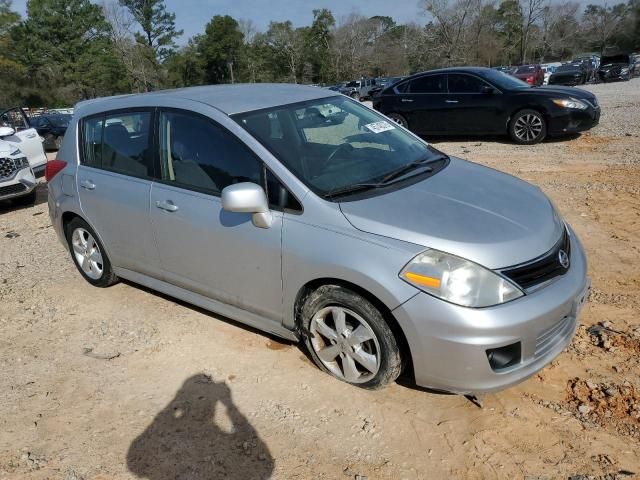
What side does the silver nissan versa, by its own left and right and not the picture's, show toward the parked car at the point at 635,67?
left

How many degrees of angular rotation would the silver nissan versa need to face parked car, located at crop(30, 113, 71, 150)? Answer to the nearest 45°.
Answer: approximately 180°

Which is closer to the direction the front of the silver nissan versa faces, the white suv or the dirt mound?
the dirt mound

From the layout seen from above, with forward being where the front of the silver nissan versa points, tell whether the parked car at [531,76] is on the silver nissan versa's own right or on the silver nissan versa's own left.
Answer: on the silver nissan versa's own left

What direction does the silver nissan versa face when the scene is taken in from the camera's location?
facing the viewer and to the right of the viewer

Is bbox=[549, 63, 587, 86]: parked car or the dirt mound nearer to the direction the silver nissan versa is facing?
the dirt mound

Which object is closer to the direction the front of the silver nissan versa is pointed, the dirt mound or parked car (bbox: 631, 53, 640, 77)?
the dirt mound

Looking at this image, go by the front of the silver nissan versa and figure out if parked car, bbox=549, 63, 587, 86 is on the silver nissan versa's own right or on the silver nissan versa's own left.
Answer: on the silver nissan versa's own left

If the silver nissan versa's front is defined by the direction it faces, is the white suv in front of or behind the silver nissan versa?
behind
